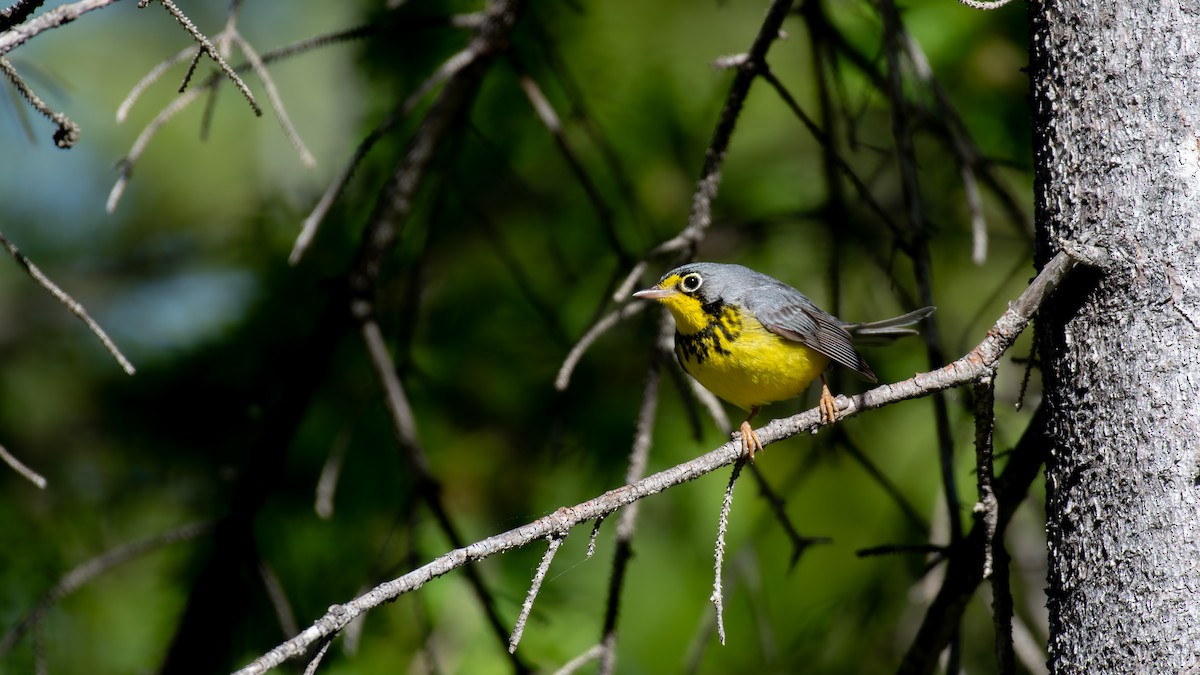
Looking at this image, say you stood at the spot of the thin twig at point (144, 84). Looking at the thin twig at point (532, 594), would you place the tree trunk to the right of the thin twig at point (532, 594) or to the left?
left

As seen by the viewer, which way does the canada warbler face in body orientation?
to the viewer's left
